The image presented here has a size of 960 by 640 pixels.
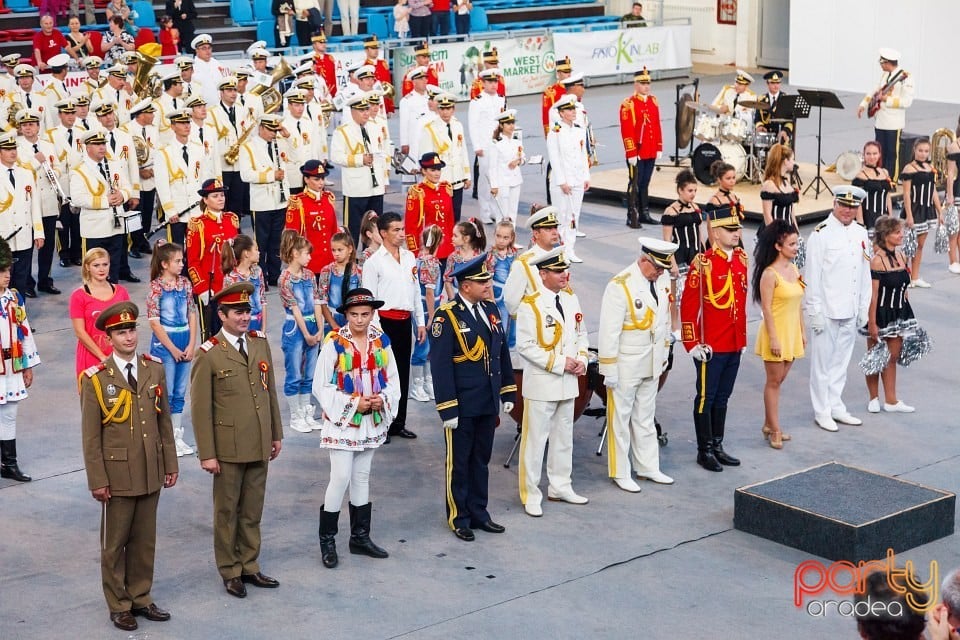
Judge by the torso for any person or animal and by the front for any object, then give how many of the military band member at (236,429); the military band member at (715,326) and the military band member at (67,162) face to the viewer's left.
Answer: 0

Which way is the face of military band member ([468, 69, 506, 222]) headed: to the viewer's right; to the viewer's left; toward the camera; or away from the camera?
toward the camera

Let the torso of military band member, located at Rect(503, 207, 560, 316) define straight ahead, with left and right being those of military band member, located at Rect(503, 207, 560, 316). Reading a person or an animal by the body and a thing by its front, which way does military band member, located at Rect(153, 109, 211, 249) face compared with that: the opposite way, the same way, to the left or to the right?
the same way

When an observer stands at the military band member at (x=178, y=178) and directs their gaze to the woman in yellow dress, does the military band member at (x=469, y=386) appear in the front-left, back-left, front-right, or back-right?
front-right

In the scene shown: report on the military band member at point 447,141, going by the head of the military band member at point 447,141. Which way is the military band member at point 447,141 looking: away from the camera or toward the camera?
toward the camera

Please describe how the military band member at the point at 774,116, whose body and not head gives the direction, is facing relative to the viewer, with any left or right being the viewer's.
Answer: facing the viewer

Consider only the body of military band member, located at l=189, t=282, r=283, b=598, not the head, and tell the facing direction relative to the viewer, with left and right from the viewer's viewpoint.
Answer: facing the viewer and to the right of the viewer

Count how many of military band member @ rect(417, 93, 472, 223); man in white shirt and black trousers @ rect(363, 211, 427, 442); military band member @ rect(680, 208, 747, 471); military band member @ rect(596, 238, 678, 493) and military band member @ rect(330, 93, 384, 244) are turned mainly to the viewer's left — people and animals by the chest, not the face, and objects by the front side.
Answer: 0

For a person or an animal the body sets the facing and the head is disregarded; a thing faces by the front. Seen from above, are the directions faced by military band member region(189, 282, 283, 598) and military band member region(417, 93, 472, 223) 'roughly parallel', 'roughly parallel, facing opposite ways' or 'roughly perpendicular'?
roughly parallel

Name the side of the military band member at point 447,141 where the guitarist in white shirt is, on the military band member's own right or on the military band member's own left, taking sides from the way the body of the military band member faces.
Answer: on the military band member's own left

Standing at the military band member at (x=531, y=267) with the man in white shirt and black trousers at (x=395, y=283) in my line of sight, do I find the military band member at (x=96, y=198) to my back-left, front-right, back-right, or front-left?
front-right

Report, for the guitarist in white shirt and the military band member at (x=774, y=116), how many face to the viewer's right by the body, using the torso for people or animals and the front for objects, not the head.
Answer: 0

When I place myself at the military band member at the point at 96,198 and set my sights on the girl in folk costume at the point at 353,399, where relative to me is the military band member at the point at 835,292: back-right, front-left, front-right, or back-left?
front-left

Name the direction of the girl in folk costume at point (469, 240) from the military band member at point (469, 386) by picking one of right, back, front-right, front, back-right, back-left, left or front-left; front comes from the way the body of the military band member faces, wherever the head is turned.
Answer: back-left

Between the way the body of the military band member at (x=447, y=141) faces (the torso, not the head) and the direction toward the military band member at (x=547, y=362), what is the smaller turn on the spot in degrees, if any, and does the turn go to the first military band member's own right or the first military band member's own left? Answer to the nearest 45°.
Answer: approximately 45° to the first military band member's own right

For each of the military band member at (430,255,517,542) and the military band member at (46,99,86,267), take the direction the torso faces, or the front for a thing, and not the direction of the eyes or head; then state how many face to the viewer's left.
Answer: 0

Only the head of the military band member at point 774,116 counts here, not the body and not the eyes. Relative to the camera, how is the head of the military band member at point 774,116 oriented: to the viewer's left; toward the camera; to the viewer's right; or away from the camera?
toward the camera

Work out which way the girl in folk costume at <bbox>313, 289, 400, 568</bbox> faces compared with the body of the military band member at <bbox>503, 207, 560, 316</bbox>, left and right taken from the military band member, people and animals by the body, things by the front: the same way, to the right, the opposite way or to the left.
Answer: the same way
